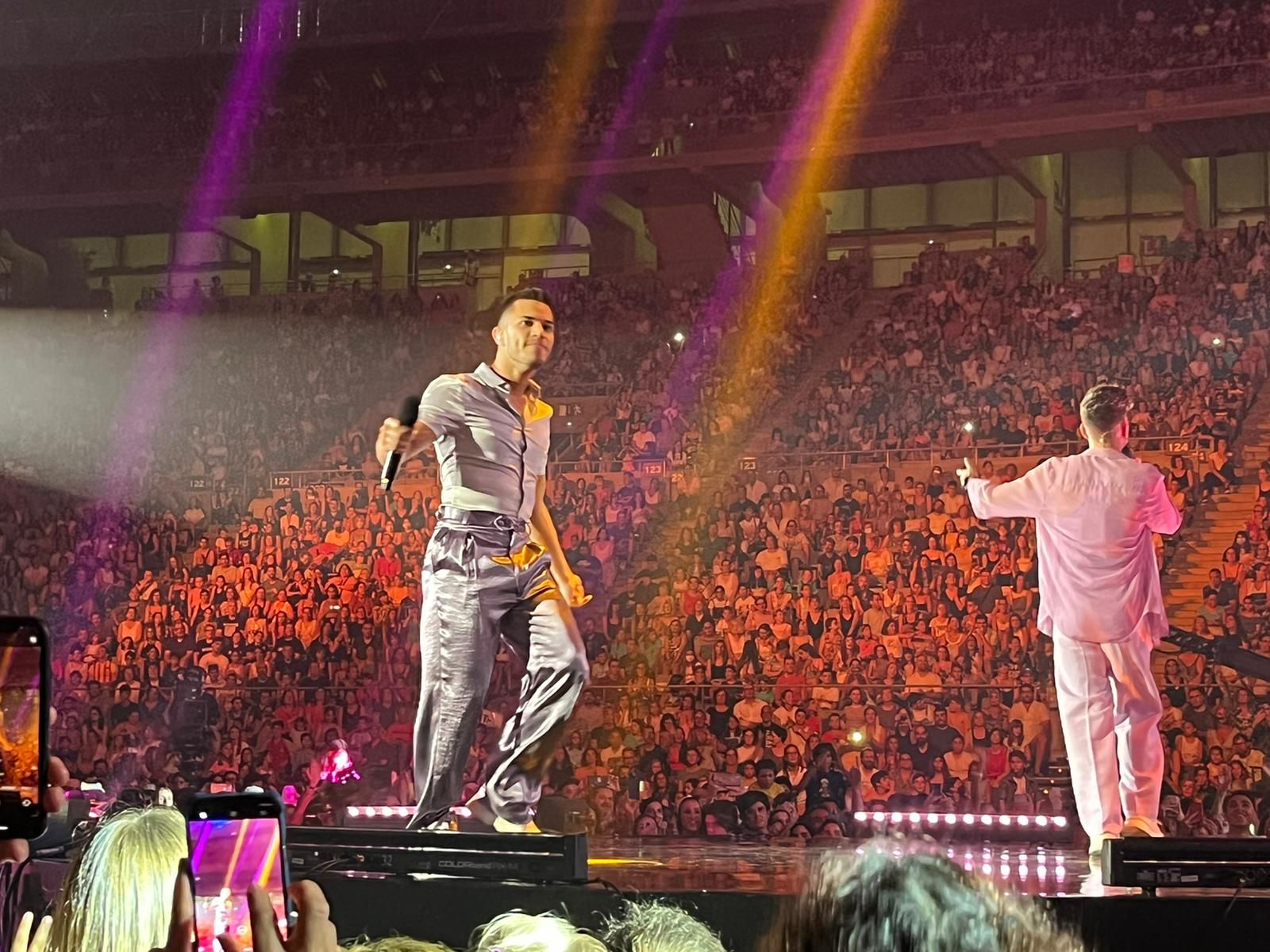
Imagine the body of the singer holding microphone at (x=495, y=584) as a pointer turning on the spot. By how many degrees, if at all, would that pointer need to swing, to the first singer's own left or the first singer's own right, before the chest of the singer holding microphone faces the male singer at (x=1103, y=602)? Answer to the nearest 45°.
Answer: approximately 45° to the first singer's own left

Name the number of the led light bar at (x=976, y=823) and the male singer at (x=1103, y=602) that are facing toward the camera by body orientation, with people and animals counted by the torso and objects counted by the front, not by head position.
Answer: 1

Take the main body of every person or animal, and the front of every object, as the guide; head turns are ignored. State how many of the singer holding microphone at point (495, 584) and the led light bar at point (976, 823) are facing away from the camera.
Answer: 0

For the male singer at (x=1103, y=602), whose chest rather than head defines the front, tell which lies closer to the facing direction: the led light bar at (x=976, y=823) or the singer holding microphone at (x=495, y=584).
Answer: the led light bar

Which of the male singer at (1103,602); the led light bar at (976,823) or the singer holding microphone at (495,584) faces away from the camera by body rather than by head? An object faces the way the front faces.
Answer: the male singer

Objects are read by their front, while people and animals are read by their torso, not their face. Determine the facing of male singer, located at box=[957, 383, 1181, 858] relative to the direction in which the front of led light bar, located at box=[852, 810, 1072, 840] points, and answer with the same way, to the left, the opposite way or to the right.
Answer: the opposite way

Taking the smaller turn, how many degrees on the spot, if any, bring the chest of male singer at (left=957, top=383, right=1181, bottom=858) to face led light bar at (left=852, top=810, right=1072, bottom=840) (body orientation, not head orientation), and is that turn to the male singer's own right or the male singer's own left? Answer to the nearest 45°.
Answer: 0° — they already face it

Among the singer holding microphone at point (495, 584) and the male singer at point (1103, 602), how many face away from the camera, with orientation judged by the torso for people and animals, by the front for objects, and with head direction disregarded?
1

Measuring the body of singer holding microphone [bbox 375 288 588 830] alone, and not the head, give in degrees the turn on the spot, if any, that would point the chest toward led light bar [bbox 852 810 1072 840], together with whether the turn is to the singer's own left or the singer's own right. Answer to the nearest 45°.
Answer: approximately 90° to the singer's own left

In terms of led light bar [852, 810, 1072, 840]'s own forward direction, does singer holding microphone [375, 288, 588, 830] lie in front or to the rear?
in front

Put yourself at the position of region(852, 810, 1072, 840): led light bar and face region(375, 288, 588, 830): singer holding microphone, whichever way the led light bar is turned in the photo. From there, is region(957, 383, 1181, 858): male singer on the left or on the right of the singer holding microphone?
left

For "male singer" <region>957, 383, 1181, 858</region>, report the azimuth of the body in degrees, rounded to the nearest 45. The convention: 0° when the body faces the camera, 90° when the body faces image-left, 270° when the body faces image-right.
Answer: approximately 180°

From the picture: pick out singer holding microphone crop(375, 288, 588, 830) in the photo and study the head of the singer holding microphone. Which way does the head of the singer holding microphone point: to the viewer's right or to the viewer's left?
to the viewer's right
